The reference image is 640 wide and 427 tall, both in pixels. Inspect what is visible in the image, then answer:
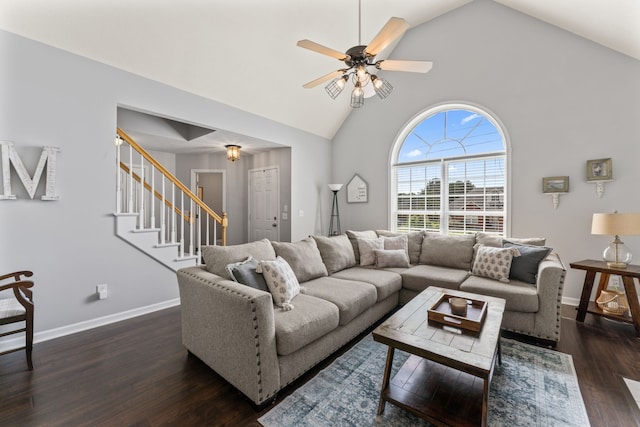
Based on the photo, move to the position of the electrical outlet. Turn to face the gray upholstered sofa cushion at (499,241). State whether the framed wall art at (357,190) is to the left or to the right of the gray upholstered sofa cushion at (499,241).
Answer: left

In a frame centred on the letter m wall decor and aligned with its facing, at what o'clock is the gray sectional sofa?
The gray sectional sofa is roughly at 12 o'clock from the letter m wall decor.

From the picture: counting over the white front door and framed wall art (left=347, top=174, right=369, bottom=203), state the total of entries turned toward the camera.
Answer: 2

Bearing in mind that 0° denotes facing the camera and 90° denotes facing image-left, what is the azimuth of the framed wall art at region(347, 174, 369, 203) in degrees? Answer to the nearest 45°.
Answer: approximately 0°

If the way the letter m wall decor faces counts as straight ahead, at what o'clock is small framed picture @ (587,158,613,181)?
The small framed picture is roughly at 10 o'clock from the letter m wall decor.

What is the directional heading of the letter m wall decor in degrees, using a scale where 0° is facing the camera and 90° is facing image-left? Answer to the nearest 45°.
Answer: approximately 315°

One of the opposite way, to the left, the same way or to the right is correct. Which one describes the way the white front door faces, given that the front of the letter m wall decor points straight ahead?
to the right

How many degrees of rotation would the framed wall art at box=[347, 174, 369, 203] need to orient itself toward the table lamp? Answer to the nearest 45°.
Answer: approximately 45° to its left

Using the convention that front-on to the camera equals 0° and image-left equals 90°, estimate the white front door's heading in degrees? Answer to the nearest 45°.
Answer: approximately 0°
